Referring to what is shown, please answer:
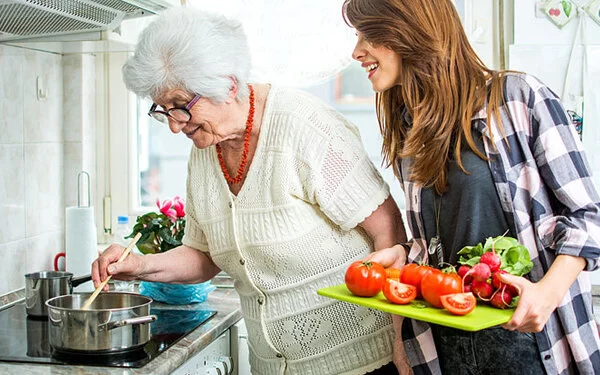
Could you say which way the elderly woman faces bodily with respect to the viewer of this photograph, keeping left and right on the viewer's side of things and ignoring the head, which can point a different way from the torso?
facing the viewer and to the left of the viewer

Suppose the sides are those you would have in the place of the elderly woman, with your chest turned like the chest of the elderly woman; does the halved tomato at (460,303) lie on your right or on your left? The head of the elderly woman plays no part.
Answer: on your left

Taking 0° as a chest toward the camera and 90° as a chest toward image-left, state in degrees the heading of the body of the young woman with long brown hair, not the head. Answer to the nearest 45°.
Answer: approximately 45°

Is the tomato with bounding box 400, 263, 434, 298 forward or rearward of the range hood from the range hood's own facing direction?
forward

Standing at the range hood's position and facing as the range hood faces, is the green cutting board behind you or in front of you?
in front

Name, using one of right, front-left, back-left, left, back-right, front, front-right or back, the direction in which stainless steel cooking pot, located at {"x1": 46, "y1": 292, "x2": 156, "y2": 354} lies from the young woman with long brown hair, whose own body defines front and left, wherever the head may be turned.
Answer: front-right

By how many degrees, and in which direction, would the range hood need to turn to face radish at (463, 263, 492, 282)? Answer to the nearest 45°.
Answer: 0° — it already faces it

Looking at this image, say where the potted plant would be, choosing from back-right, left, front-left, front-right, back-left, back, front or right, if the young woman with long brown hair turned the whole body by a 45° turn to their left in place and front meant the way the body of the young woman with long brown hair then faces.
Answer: back-right

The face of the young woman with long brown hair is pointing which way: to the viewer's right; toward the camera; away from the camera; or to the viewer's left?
to the viewer's left

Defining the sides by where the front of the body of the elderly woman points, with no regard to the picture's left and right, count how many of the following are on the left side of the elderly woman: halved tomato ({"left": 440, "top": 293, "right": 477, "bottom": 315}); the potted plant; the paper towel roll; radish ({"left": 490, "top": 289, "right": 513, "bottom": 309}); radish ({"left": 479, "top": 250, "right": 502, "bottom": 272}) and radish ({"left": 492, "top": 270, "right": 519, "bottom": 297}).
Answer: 4
